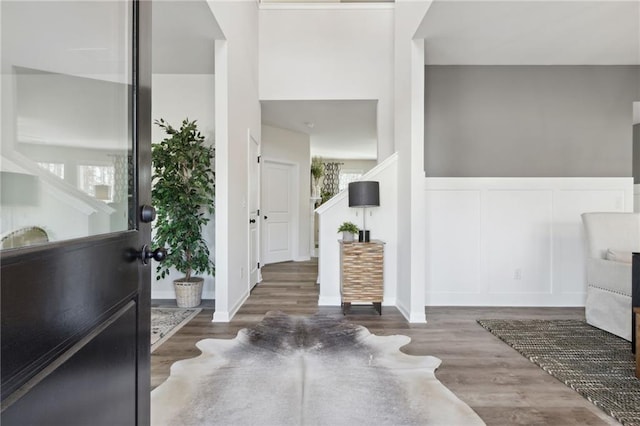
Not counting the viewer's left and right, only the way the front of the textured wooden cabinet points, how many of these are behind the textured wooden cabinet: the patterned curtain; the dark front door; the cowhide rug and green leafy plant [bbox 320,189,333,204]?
2

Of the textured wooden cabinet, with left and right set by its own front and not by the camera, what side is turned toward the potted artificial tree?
right

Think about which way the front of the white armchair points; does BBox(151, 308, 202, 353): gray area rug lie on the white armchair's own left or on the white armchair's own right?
on the white armchair's own right

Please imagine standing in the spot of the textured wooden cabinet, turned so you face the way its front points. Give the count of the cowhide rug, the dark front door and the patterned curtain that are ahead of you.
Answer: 2

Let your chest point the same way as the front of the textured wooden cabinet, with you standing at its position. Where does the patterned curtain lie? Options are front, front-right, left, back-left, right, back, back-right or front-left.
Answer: back

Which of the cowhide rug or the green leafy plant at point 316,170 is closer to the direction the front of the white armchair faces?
the cowhide rug

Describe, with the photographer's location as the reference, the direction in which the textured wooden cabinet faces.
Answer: facing the viewer

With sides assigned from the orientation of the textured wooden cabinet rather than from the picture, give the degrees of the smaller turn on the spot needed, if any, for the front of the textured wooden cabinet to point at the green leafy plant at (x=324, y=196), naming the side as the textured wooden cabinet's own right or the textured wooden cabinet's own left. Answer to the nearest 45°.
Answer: approximately 180°

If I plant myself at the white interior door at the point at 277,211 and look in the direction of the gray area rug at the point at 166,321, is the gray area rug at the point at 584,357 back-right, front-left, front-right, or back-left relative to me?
front-left
